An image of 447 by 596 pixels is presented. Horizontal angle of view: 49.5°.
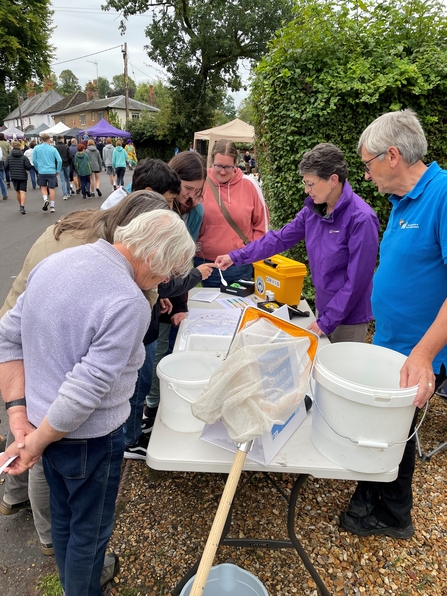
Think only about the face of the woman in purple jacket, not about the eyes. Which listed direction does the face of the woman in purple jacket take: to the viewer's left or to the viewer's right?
to the viewer's left

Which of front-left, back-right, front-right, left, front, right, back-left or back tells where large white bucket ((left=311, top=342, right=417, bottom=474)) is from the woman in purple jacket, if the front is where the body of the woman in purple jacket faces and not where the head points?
front-left

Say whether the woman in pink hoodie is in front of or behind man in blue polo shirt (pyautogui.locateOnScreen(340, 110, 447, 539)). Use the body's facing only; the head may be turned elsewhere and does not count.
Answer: in front

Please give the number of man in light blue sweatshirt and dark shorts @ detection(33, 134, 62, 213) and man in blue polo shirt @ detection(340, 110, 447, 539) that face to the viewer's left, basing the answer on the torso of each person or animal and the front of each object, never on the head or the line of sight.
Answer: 1

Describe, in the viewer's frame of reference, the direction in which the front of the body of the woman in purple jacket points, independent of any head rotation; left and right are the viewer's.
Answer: facing the viewer and to the left of the viewer

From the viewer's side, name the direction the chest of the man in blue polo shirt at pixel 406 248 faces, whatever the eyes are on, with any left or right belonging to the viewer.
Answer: facing to the left of the viewer

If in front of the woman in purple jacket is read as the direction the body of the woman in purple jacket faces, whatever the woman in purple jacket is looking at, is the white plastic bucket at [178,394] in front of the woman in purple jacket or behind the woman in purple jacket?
in front
